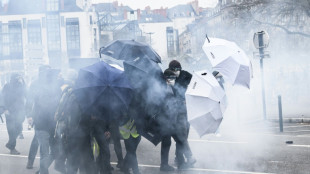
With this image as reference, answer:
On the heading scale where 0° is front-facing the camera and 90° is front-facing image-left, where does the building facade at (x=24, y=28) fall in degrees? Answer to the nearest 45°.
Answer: approximately 0°

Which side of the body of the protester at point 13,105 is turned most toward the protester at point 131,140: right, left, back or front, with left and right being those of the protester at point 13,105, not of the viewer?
right
